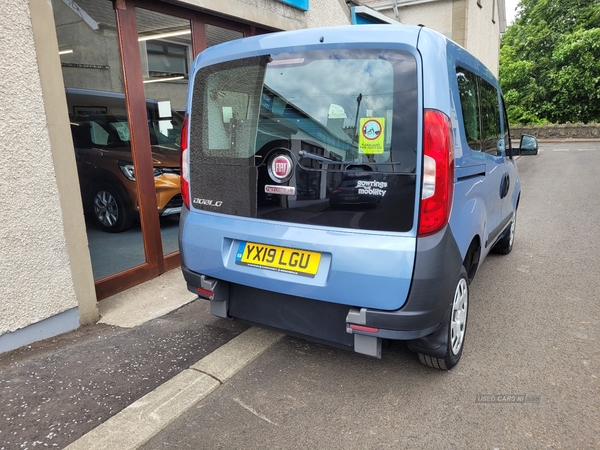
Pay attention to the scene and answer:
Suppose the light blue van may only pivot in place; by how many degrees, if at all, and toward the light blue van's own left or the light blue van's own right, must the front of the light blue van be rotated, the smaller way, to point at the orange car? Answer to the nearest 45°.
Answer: approximately 90° to the light blue van's own left

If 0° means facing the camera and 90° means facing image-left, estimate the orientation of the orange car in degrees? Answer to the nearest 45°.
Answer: approximately 315°

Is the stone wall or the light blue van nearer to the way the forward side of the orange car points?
the light blue van

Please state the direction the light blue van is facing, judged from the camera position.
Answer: facing away from the viewer and to the right of the viewer
